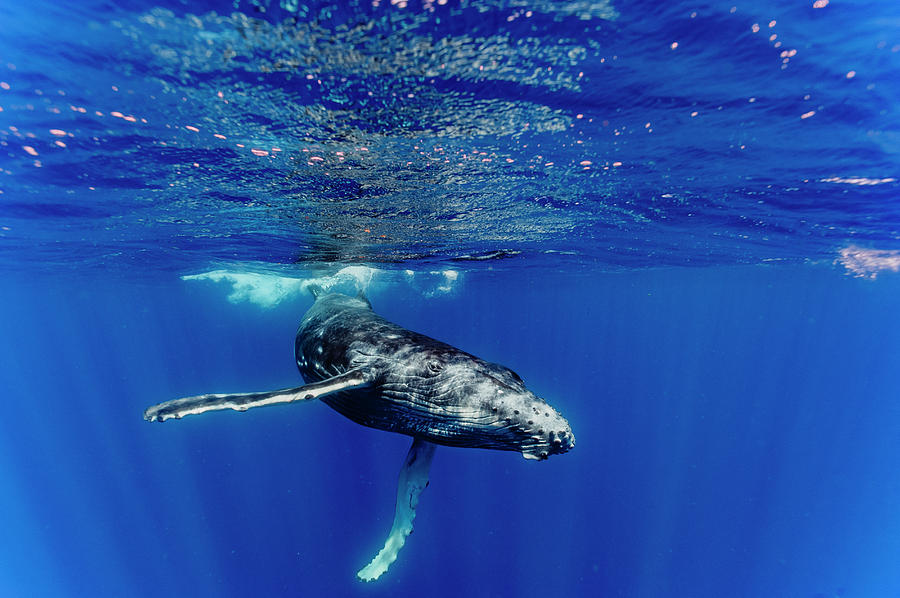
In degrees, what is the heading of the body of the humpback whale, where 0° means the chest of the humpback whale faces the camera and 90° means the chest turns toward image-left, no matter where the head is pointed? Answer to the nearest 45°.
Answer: approximately 315°
